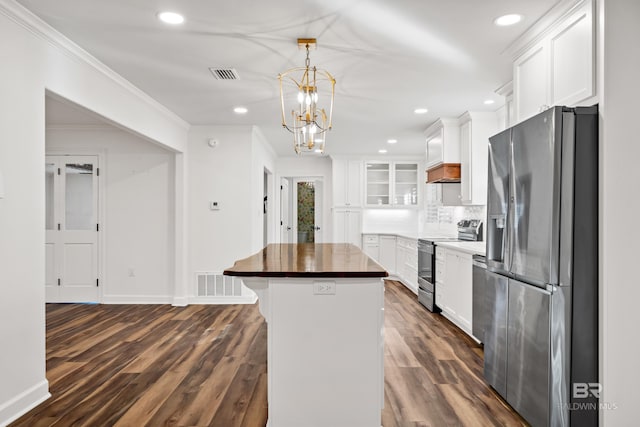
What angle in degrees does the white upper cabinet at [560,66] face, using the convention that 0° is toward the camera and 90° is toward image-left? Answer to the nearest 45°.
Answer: approximately 45°

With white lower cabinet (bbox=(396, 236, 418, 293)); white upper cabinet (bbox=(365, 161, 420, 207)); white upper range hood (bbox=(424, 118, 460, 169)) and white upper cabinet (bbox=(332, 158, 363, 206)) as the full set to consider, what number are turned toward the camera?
2

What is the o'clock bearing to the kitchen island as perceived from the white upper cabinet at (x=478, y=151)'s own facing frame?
The kitchen island is roughly at 11 o'clock from the white upper cabinet.

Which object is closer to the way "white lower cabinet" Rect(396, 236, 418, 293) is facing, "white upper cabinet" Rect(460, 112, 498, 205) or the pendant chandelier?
the pendant chandelier

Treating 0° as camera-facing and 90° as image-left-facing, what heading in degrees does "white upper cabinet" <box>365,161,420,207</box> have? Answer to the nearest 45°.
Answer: approximately 0°

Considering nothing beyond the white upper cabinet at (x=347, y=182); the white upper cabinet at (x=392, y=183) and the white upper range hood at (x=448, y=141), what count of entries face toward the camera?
2

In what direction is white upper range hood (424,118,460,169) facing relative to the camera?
to the viewer's left

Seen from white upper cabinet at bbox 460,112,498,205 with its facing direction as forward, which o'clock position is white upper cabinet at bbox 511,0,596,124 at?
white upper cabinet at bbox 511,0,596,124 is roughly at 10 o'clock from white upper cabinet at bbox 460,112,498,205.

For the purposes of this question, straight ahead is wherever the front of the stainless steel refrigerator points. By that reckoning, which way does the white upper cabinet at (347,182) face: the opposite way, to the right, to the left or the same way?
to the left

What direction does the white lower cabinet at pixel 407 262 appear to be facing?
to the viewer's left
